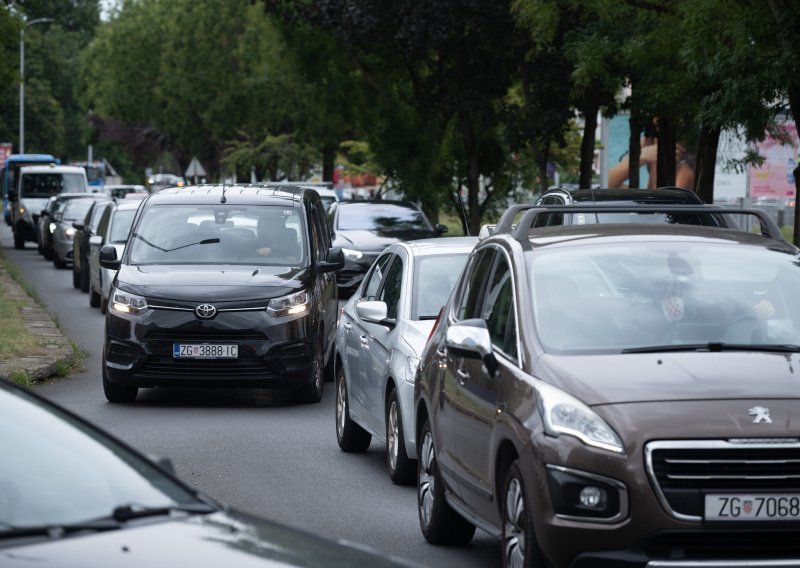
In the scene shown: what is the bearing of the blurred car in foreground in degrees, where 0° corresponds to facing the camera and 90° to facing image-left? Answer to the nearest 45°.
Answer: approximately 315°

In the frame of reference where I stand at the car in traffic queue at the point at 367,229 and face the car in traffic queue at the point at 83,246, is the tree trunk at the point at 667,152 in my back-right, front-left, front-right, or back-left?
back-right

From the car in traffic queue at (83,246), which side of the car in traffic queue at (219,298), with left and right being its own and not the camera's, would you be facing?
back

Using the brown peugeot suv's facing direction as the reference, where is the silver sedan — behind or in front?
behind

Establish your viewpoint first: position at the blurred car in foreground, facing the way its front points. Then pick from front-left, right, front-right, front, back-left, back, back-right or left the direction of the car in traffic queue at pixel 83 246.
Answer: back-left

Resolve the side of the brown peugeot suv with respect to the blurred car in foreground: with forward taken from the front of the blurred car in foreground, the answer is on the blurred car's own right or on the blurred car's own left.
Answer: on the blurred car's own left

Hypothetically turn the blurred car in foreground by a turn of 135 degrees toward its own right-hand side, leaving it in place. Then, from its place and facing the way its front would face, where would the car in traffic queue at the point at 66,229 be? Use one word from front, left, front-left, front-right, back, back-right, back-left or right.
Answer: right

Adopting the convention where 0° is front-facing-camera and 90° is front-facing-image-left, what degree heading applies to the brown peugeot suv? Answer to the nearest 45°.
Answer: approximately 315°

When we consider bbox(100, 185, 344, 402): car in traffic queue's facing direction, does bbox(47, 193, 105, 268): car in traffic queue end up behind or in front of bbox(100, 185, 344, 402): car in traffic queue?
behind

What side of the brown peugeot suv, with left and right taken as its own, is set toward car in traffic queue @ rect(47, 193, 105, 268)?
back
